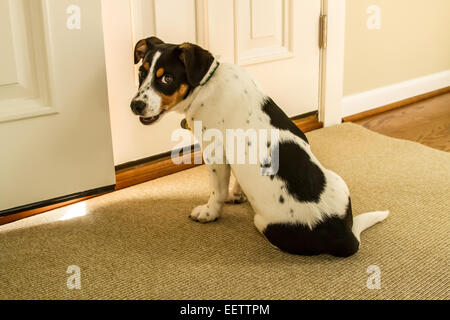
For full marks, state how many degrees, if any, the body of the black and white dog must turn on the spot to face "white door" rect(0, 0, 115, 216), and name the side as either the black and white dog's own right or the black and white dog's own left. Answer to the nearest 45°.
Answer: approximately 45° to the black and white dog's own left

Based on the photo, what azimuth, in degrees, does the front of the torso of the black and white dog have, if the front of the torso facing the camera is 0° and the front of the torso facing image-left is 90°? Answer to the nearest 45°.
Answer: approximately 135°

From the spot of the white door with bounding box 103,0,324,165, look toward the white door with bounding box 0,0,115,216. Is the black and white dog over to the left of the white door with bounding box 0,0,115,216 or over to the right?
left

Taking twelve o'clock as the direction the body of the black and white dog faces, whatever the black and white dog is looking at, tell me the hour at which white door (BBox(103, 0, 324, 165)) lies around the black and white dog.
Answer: The white door is roughly at 1 o'clock from the black and white dog.
